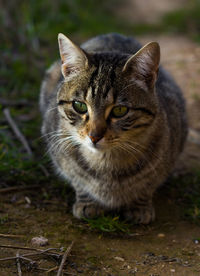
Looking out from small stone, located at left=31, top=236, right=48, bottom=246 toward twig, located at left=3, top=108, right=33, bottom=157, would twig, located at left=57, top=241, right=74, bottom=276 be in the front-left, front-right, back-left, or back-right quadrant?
back-right

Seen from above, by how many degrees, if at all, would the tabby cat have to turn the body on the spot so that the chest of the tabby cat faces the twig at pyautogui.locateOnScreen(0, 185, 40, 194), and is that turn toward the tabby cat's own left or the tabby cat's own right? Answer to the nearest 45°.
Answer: approximately 135° to the tabby cat's own right

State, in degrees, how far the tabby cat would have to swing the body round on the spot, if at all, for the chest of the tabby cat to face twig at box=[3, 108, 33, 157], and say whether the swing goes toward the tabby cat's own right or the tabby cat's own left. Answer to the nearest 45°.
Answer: approximately 135° to the tabby cat's own right

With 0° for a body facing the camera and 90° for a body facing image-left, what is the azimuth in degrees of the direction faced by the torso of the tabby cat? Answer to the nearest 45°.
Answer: approximately 0°
